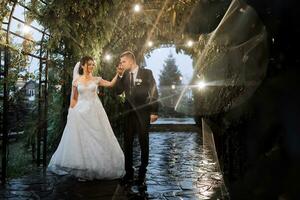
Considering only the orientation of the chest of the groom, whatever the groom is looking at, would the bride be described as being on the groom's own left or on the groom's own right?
on the groom's own right

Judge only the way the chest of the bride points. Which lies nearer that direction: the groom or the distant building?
the groom

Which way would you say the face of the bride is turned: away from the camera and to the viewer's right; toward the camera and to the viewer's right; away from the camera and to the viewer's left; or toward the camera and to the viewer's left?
toward the camera and to the viewer's right

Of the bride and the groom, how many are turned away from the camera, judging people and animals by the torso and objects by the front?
0

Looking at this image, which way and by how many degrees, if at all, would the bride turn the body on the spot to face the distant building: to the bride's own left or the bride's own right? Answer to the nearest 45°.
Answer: approximately 180°

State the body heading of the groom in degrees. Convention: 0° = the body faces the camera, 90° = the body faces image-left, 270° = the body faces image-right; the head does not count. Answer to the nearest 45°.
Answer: approximately 45°

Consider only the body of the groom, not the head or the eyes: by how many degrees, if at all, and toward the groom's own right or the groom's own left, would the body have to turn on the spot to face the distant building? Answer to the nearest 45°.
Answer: approximately 90° to the groom's own right

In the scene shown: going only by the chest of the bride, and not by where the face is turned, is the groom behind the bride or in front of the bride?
in front

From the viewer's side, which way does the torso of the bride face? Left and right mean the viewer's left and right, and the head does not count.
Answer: facing the viewer and to the right of the viewer

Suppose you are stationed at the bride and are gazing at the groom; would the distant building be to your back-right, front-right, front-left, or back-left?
back-left
